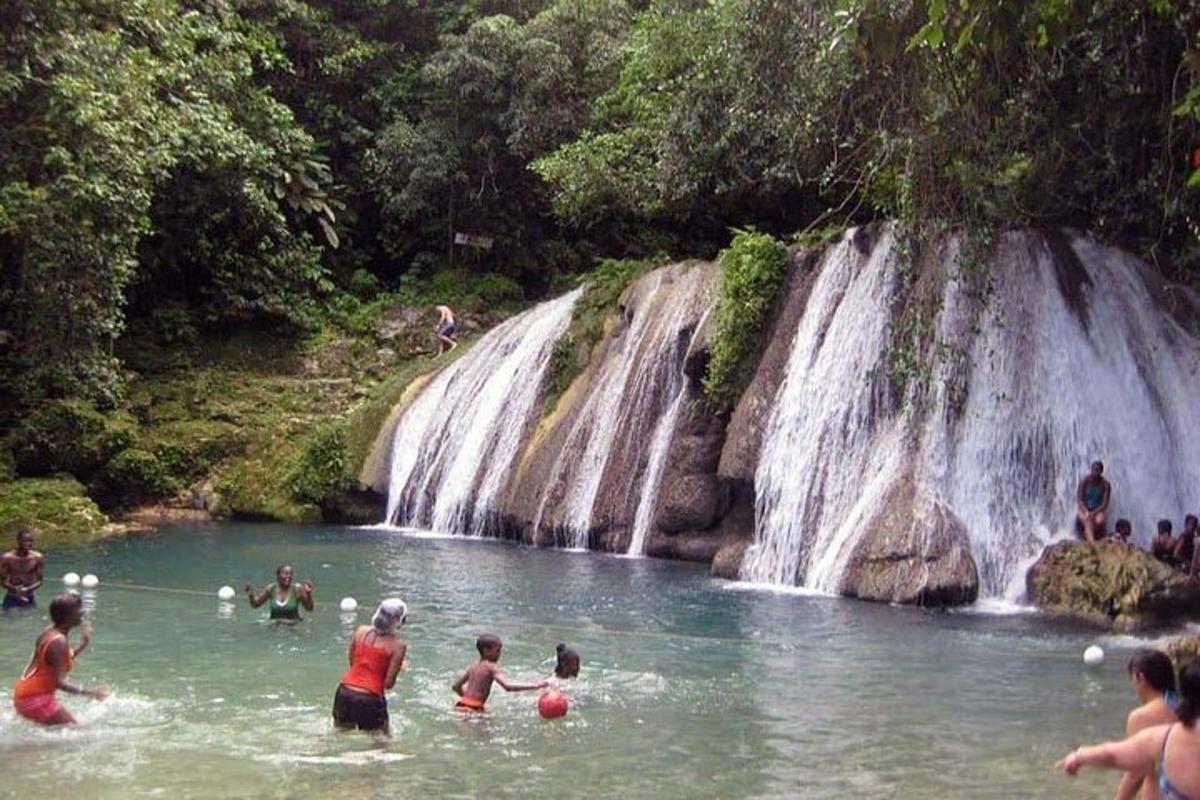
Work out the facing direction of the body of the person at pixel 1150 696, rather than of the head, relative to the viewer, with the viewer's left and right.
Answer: facing away from the viewer and to the left of the viewer

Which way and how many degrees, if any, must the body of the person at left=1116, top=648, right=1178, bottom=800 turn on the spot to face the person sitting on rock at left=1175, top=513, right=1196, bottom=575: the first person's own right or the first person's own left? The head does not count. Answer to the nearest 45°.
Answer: approximately 45° to the first person's own right

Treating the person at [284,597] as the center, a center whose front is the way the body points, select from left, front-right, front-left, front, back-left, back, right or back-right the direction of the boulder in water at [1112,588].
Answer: left

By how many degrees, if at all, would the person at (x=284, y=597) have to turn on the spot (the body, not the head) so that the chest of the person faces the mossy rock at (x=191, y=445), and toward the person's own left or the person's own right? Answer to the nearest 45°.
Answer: approximately 180°

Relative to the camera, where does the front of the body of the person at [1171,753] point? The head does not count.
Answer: away from the camera

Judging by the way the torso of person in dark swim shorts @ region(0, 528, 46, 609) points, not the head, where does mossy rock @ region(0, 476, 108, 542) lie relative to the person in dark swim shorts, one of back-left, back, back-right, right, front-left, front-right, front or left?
back

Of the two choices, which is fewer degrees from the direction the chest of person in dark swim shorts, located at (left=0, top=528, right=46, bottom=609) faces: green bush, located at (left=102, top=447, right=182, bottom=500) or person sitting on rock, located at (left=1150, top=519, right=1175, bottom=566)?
the person sitting on rock

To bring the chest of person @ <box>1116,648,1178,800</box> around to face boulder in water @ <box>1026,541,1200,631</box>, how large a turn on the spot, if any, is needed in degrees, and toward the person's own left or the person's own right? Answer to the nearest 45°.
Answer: approximately 45° to the person's own right
